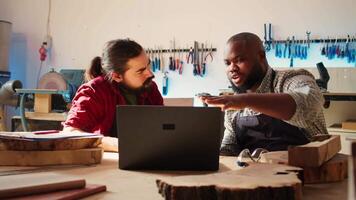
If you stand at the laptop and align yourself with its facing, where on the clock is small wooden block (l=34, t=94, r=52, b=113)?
The small wooden block is roughly at 11 o'clock from the laptop.

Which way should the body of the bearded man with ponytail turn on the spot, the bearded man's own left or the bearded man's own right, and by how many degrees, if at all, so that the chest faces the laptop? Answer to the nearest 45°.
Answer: approximately 45° to the bearded man's own right

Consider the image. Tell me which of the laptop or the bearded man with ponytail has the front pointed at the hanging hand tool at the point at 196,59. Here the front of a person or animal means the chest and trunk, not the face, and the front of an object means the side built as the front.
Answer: the laptop

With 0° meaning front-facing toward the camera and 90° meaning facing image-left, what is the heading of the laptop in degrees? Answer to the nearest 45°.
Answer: approximately 180°

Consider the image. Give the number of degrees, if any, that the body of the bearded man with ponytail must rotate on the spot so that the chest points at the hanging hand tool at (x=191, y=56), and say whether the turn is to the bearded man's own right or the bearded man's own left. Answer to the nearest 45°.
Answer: approximately 90° to the bearded man's own left

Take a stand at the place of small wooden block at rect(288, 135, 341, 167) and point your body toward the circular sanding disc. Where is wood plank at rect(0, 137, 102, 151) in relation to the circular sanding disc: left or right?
left

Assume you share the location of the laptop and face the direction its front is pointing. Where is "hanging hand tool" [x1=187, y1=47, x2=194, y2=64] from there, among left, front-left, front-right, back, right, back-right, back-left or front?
front

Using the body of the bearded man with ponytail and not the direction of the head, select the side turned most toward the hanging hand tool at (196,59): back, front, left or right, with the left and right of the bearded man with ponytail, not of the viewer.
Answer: left

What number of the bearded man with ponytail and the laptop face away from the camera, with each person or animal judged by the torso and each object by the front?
1

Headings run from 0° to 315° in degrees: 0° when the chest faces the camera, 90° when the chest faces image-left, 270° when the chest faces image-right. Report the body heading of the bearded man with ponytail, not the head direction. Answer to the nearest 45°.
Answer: approximately 315°

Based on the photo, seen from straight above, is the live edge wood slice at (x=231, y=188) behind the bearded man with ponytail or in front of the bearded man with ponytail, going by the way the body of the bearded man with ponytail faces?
in front
